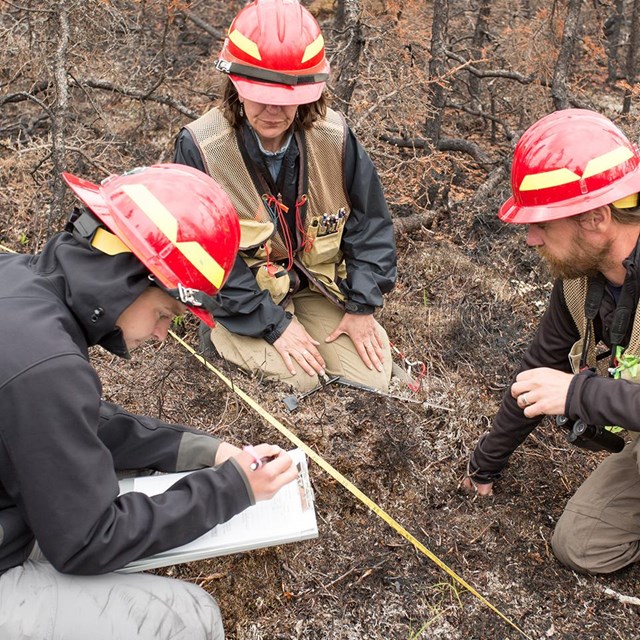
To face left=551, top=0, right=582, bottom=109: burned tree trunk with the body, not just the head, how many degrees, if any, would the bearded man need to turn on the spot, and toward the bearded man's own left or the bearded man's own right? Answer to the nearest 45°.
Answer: approximately 135° to the bearded man's own right

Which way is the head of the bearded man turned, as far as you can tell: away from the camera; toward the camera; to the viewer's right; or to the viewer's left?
to the viewer's left

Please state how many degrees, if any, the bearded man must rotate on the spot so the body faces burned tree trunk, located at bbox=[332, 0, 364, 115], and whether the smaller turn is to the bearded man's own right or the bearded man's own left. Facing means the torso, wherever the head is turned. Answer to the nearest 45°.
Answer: approximately 90° to the bearded man's own right

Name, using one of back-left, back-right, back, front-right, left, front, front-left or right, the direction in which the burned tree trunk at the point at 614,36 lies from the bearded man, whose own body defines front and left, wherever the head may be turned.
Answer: back-right

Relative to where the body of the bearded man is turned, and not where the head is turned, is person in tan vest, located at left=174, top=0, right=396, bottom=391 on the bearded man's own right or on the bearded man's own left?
on the bearded man's own right
